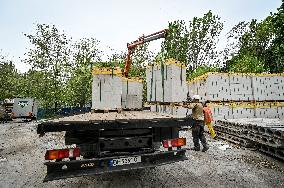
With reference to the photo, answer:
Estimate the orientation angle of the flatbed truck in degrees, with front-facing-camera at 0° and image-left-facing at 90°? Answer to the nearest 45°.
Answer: approximately 180°

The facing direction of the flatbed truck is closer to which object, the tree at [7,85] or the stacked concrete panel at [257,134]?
the tree

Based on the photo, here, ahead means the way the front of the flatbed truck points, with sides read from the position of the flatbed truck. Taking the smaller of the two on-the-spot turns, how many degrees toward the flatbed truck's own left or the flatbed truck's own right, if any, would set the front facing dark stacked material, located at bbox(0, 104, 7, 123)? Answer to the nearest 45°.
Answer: approximately 45° to the flatbed truck's own left

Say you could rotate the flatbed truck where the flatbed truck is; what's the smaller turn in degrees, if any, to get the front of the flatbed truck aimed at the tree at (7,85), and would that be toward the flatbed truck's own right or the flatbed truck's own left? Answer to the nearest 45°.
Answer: approximately 45° to the flatbed truck's own left

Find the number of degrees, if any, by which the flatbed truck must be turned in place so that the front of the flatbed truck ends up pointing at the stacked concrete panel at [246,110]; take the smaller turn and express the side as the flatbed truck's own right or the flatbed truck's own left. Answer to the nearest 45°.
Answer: approximately 45° to the flatbed truck's own right

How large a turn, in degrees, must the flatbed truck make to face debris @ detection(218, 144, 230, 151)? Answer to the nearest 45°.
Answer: approximately 45° to its right

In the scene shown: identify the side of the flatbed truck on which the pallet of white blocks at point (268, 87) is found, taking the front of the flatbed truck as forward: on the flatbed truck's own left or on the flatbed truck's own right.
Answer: on the flatbed truck's own right
